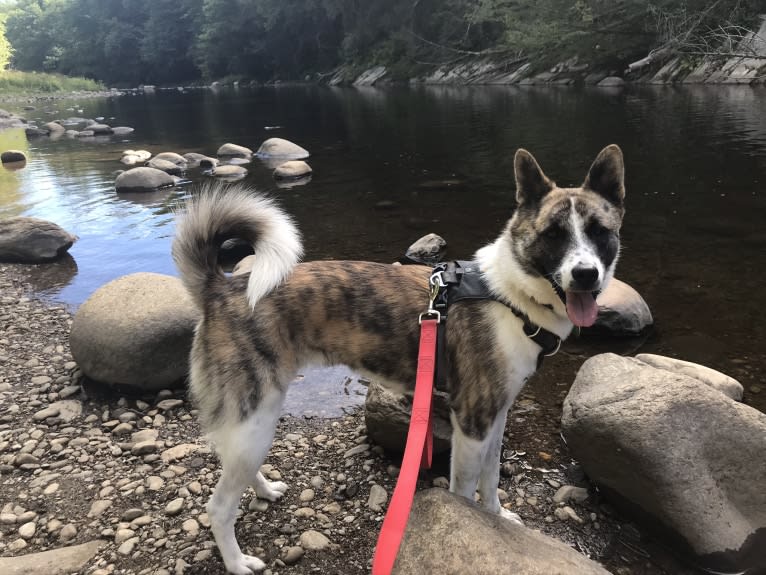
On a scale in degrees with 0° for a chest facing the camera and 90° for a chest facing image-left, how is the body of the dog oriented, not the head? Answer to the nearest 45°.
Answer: approximately 270°

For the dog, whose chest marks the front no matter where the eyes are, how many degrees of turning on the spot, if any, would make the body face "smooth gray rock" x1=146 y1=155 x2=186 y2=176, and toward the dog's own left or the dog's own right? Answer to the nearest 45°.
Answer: approximately 135° to the dog's own left

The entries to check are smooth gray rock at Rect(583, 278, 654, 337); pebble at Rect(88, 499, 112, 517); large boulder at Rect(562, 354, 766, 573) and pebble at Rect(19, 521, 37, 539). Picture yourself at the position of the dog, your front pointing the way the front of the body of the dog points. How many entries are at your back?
2

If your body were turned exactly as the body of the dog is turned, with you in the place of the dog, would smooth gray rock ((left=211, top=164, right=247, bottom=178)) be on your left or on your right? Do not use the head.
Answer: on your left

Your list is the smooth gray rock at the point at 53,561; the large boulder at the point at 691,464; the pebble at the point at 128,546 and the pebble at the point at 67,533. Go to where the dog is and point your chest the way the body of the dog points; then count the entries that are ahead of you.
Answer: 1

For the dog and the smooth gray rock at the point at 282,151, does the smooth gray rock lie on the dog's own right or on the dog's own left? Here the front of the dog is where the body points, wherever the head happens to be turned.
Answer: on the dog's own left

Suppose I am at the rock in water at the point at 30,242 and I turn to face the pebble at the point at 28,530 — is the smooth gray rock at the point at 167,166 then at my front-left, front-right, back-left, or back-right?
back-left

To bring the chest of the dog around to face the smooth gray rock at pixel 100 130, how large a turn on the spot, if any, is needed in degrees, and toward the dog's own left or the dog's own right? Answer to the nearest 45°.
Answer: approximately 135° to the dog's own left

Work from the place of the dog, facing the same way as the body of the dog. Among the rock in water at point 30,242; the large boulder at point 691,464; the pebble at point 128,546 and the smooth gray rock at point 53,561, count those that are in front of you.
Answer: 1
